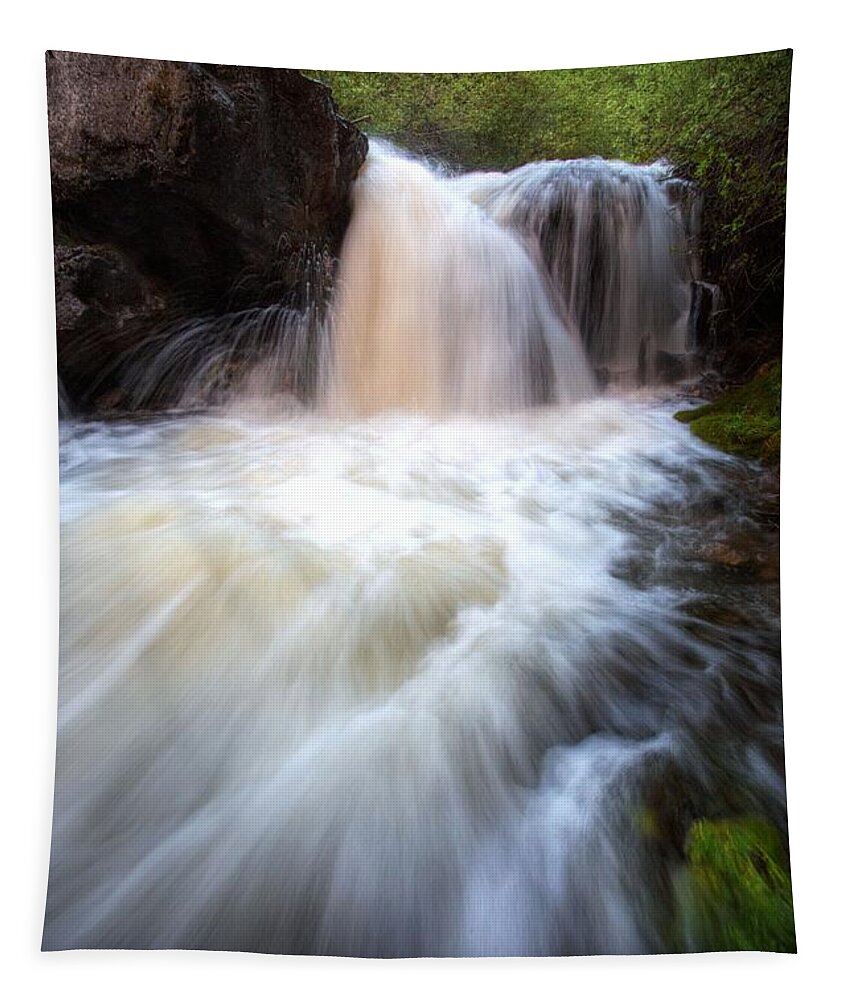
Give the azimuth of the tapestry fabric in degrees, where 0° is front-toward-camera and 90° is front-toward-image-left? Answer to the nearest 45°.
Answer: approximately 0°
